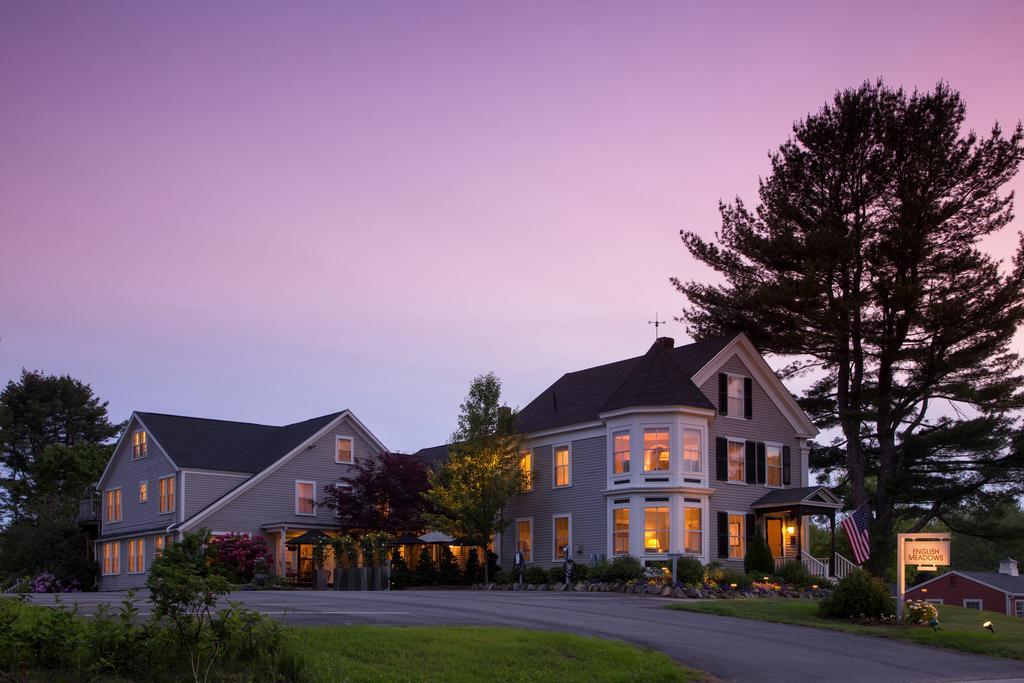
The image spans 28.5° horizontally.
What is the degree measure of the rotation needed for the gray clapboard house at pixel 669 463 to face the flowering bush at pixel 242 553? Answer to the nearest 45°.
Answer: approximately 135° to its right

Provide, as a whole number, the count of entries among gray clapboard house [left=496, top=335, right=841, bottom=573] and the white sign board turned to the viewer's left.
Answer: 0

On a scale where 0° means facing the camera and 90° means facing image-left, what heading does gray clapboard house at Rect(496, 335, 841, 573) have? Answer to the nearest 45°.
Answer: approximately 315°

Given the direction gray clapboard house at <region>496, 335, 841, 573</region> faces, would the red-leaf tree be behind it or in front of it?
behind

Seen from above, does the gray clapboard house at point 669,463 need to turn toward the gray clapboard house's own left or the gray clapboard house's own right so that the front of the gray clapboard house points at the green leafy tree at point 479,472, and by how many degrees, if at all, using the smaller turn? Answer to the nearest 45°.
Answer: approximately 135° to the gray clapboard house's own right

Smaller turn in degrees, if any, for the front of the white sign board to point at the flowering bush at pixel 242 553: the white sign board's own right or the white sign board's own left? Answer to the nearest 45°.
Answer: approximately 135° to the white sign board's own right

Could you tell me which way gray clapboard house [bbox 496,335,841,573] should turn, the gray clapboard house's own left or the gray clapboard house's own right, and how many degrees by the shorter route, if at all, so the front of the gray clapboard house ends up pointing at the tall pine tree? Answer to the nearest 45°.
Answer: approximately 90° to the gray clapboard house's own left

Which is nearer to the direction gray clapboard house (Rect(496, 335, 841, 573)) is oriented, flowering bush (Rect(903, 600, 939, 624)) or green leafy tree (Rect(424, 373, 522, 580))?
the flowering bush

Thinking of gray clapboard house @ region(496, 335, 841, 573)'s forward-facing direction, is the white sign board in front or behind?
in front

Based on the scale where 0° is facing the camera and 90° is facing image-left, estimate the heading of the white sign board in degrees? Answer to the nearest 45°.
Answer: approximately 0°

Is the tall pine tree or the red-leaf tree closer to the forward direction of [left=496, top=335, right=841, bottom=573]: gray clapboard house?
the tall pine tree
